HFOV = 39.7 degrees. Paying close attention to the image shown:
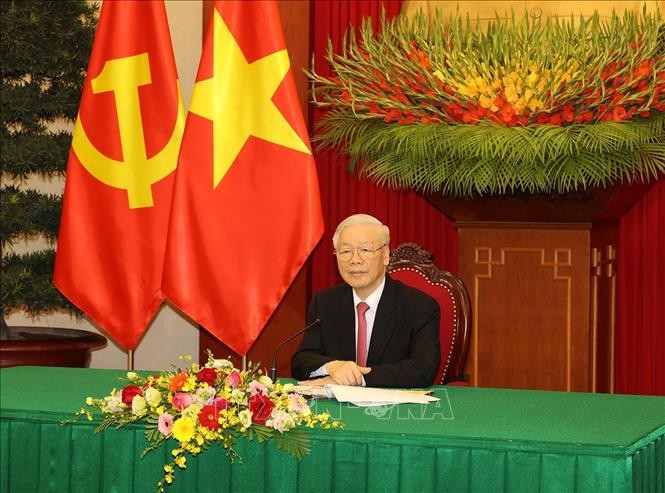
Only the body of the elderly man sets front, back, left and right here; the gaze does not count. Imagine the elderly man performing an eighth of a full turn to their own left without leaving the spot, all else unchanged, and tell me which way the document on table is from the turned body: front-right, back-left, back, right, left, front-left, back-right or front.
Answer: front

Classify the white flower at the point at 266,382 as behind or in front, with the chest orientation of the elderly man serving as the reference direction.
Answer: in front

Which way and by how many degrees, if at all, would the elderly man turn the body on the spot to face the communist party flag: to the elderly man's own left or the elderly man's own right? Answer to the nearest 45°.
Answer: approximately 90° to the elderly man's own right

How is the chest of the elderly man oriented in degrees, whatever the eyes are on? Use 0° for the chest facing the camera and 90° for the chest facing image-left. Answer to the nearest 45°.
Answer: approximately 45°

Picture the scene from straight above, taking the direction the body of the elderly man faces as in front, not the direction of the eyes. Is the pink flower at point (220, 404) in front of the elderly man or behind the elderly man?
in front

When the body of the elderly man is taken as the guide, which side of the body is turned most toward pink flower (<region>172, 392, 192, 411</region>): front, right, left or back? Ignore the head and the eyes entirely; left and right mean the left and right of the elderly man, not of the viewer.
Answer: front

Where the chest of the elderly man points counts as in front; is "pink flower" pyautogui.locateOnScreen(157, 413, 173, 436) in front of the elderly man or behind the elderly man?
in front
